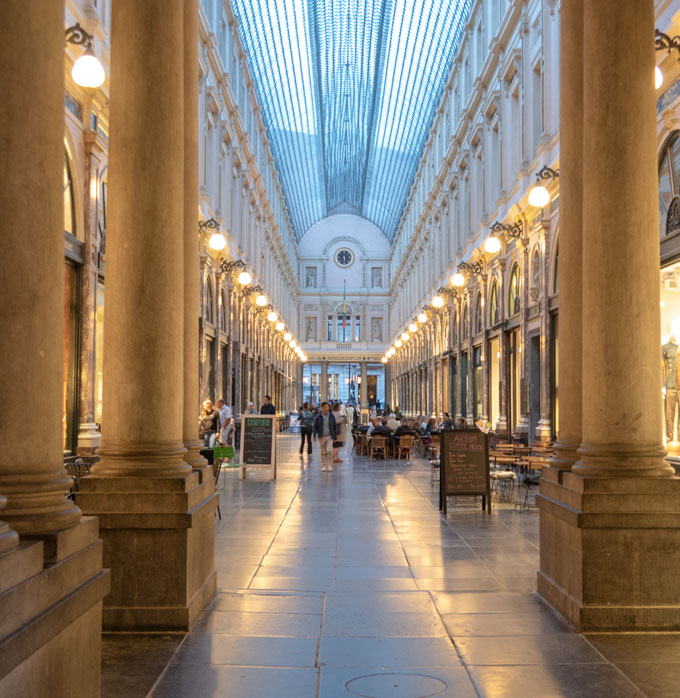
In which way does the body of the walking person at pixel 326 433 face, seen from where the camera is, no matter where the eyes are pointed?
toward the camera

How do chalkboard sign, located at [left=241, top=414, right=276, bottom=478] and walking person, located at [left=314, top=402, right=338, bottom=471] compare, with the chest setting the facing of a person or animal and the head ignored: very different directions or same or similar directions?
same or similar directions

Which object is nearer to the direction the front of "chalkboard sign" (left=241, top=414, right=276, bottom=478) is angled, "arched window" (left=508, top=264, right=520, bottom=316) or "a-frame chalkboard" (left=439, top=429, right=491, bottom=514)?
the a-frame chalkboard

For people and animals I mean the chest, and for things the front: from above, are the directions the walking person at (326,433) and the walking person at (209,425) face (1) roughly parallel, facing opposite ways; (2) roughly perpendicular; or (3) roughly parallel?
roughly parallel

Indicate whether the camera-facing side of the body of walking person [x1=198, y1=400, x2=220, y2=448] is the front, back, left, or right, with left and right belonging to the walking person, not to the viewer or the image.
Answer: front

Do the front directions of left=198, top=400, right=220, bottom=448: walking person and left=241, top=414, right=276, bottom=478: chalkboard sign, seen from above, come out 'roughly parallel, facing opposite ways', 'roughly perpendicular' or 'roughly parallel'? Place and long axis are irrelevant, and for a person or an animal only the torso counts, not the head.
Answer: roughly parallel

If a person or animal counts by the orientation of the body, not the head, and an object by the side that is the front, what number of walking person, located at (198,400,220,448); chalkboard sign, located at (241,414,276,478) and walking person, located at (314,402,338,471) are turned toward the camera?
3

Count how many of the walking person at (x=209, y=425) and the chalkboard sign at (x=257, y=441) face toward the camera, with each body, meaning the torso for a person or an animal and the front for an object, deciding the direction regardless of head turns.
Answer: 2

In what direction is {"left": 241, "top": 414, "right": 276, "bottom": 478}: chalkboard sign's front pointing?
toward the camera

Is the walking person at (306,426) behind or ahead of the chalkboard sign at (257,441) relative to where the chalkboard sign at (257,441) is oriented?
behind

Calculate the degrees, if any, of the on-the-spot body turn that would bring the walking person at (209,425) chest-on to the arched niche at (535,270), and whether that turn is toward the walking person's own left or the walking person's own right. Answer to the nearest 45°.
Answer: approximately 90° to the walking person's own left

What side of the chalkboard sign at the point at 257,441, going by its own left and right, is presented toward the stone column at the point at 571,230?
front

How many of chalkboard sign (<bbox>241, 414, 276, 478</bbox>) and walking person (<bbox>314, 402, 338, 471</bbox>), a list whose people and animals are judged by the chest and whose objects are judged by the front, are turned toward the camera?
2

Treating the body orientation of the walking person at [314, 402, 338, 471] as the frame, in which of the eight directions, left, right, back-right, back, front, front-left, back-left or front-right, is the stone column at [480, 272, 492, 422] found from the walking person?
back-left
